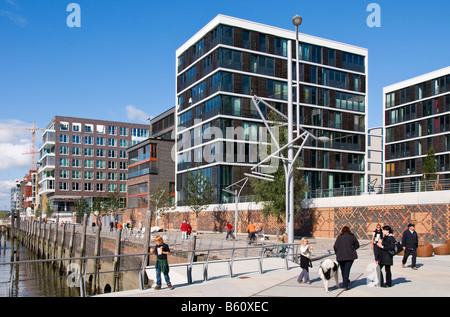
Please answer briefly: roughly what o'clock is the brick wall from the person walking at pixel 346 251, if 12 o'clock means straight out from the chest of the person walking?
The brick wall is roughly at 12 o'clock from the person walking.

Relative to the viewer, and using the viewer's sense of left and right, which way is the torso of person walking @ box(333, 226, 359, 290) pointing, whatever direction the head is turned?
facing away from the viewer

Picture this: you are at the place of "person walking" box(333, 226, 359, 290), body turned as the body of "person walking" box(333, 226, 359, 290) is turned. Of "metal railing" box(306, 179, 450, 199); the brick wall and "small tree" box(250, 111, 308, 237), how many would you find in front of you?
3

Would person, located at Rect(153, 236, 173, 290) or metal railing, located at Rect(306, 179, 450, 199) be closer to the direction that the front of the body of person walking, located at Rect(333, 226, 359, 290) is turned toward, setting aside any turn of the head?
the metal railing

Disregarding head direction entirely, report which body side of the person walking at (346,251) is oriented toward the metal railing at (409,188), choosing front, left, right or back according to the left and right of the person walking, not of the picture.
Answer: front

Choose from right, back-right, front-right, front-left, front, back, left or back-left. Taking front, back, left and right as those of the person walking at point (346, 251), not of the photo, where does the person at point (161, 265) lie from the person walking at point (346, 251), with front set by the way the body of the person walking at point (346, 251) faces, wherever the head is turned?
left

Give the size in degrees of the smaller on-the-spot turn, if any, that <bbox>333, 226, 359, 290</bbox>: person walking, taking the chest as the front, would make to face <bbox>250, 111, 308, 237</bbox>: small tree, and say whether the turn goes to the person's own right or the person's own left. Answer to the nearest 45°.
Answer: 0° — they already face it

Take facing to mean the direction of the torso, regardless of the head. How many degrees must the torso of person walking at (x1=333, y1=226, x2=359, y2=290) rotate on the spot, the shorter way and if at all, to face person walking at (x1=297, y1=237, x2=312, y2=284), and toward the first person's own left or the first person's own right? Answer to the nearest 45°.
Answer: approximately 45° to the first person's own left
